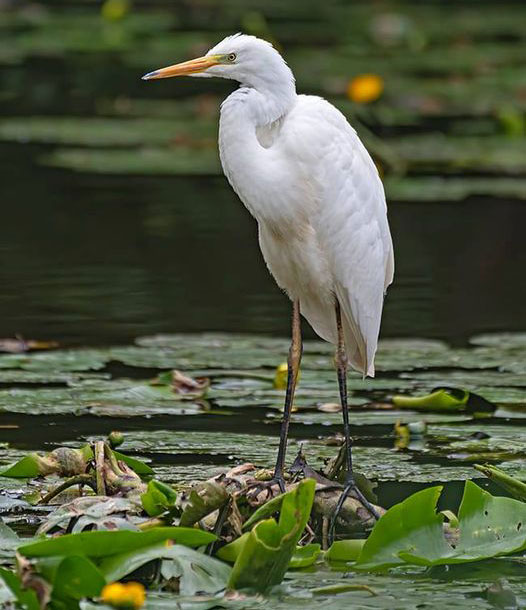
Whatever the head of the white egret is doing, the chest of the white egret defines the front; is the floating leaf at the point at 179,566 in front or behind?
in front

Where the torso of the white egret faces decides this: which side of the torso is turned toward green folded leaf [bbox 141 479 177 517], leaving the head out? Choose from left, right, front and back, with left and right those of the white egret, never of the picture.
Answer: front

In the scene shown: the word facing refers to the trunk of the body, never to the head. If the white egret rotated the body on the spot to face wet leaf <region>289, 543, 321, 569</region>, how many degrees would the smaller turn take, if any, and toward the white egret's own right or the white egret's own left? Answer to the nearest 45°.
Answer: approximately 45° to the white egret's own left

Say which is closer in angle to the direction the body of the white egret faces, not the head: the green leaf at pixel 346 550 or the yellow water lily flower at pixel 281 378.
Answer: the green leaf

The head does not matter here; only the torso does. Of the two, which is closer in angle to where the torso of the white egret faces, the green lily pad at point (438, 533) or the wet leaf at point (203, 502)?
the wet leaf

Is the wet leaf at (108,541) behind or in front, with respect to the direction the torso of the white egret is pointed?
in front

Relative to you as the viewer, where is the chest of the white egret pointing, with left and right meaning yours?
facing the viewer and to the left of the viewer

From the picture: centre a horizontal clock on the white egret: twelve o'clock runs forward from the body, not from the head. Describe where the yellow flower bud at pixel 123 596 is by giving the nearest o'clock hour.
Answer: The yellow flower bud is roughly at 11 o'clock from the white egret.

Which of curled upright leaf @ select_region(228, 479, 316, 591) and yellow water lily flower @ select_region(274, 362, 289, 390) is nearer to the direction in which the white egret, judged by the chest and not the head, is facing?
the curled upright leaf

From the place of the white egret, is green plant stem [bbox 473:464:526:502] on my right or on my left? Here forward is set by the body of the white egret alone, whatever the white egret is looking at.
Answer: on my left

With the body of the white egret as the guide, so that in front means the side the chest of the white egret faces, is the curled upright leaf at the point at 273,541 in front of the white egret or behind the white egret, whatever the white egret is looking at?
in front
